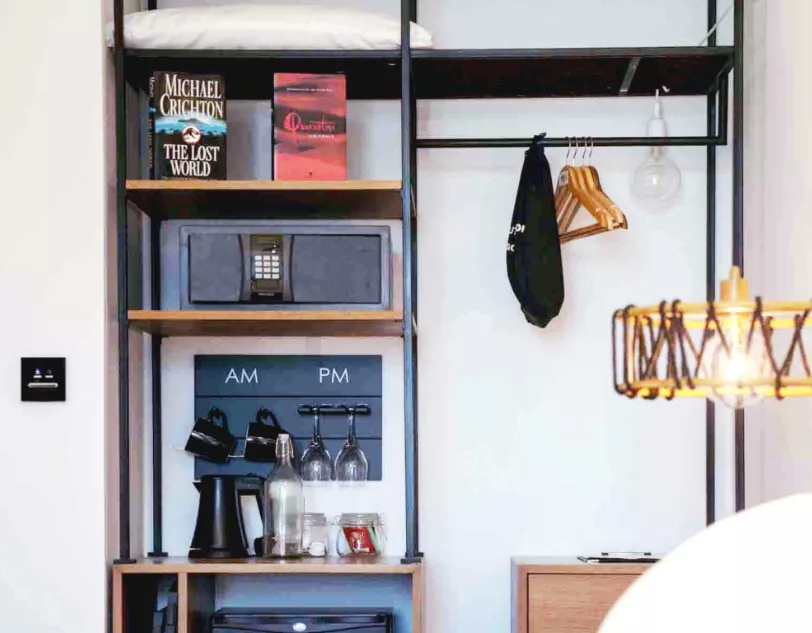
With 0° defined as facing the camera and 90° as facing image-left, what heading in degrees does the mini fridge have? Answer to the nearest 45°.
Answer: approximately 0°

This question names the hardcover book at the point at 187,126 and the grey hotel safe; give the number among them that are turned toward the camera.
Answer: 2

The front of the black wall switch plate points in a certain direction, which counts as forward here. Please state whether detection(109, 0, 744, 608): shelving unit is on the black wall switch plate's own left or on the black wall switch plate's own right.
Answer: on the black wall switch plate's own left

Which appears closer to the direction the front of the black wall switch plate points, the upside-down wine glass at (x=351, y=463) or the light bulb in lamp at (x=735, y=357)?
the light bulb in lamp
